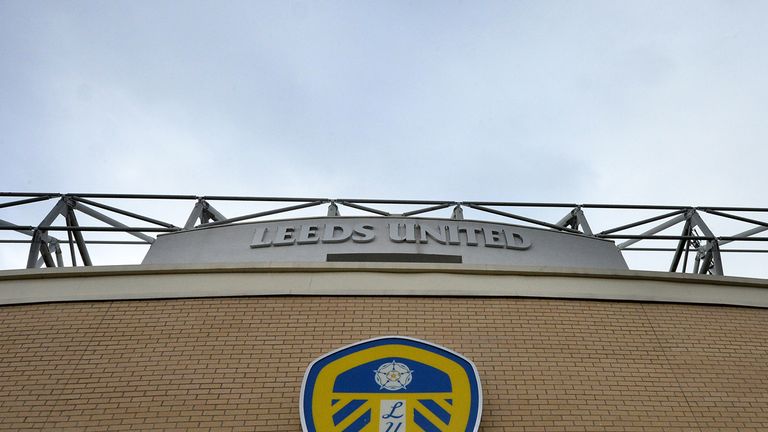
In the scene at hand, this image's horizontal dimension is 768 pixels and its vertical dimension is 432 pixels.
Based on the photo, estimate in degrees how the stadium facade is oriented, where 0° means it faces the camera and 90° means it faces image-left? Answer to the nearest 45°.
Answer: approximately 0°
